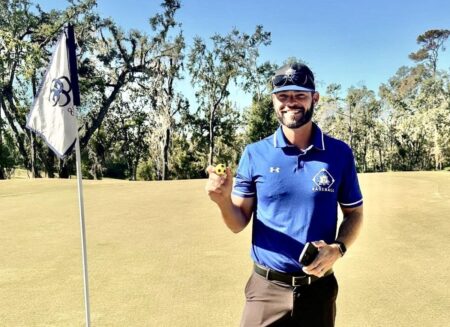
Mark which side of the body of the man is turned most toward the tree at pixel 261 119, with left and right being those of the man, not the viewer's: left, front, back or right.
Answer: back

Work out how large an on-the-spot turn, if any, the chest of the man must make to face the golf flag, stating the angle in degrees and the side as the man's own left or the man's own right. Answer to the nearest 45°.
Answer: approximately 135° to the man's own right

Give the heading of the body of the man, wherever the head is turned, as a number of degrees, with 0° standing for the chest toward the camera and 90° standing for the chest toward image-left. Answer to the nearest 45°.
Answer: approximately 0°

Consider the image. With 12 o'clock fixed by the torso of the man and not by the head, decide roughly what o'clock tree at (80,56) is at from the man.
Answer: The tree is roughly at 5 o'clock from the man.

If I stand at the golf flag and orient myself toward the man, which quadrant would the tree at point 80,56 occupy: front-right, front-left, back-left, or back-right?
back-left
